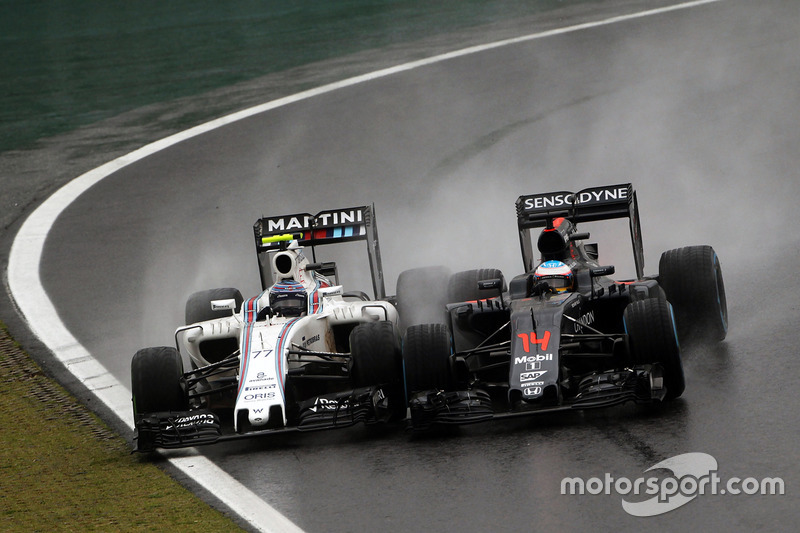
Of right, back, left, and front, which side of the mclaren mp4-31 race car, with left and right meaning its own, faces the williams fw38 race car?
right

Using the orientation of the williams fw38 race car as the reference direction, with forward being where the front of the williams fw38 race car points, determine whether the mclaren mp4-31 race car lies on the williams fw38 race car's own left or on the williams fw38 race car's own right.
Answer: on the williams fw38 race car's own left

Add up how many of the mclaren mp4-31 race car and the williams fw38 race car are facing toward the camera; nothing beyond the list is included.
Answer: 2

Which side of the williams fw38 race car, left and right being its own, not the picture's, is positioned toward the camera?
front

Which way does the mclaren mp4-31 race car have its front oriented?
toward the camera

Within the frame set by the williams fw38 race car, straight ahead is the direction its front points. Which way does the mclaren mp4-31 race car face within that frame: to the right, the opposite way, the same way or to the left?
the same way
